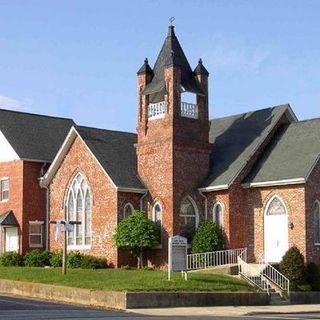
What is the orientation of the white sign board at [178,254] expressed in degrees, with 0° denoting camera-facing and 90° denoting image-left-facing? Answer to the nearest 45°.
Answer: approximately 315°

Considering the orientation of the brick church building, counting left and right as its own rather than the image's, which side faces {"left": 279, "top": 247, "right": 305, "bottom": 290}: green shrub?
left

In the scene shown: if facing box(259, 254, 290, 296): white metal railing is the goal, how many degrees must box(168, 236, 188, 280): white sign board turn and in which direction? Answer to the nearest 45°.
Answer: approximately 45° to its left

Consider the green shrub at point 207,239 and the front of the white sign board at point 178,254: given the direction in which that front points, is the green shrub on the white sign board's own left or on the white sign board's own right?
on the white sign board's own left

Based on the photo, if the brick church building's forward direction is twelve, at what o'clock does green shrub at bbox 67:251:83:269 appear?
The green shrub is roughly at 2 o'clock from the brick church building.

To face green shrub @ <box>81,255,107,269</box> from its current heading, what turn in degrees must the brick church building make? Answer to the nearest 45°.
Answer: approximately 45° to its right
